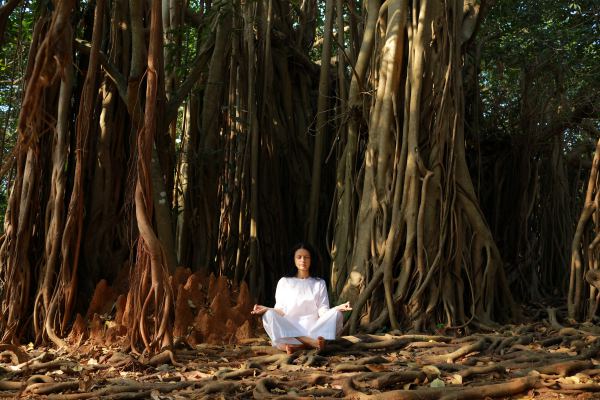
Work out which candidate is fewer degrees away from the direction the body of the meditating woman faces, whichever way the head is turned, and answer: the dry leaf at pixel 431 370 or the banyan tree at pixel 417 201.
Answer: the dry leaf

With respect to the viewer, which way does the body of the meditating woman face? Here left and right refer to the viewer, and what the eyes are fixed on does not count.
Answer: facing the viewer

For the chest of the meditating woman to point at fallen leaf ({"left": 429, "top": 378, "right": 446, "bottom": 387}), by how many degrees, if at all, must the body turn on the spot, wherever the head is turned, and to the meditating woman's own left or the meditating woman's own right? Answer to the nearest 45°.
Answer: approximately 45° to the meditating woman's own left

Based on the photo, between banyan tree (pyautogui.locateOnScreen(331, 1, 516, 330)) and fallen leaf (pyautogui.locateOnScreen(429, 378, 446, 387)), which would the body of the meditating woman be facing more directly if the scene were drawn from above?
the fallen leaf

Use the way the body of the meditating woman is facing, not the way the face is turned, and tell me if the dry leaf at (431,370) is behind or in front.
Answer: in front

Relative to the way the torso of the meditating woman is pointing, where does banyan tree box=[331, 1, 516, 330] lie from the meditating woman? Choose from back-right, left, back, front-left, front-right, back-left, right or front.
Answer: back-left
